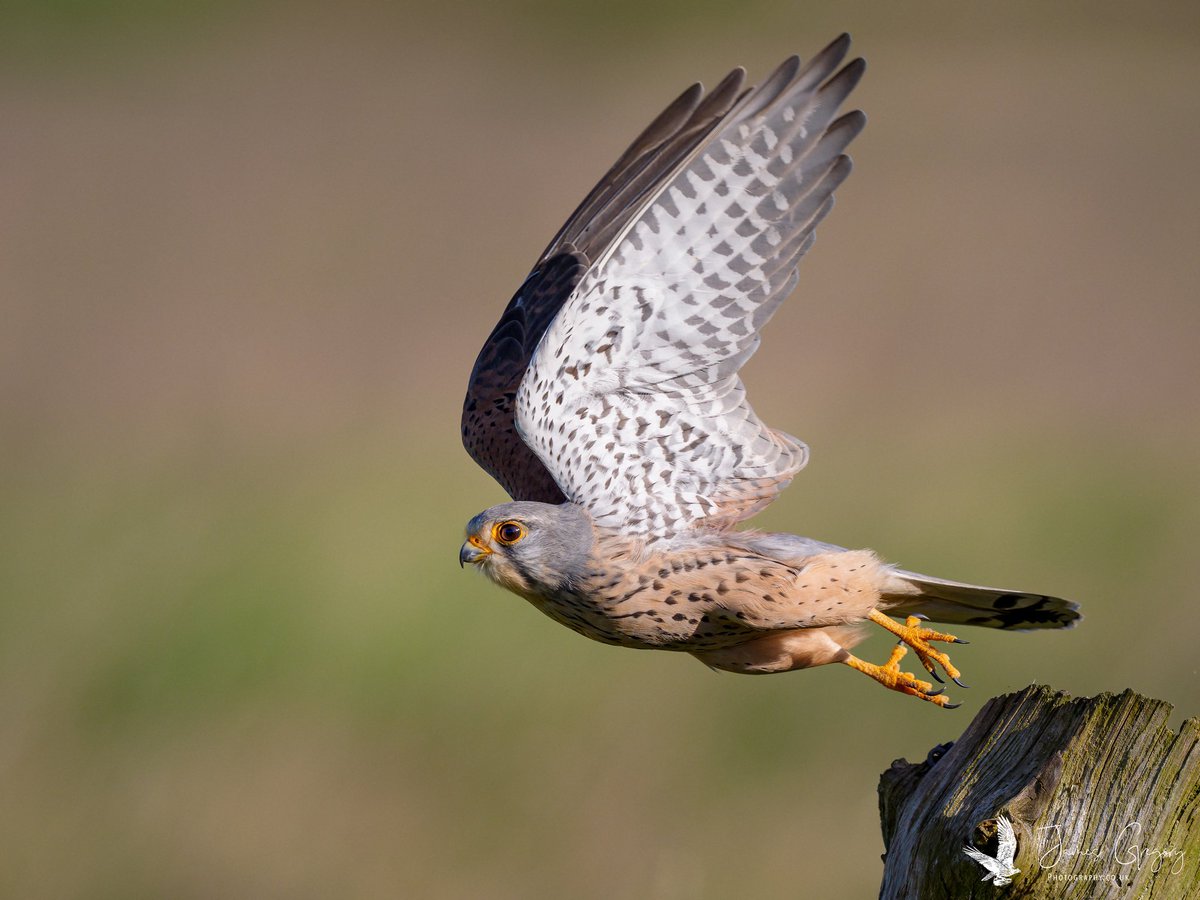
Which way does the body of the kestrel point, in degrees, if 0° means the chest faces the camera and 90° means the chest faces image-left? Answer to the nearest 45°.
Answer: approximately 90°

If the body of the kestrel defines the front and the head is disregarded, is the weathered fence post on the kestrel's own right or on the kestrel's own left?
on the kestrel's own left
